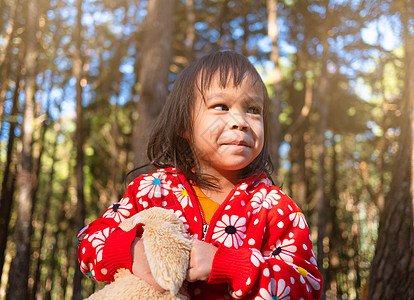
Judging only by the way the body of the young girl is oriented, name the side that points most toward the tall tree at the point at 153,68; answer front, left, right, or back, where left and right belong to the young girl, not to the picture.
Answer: back

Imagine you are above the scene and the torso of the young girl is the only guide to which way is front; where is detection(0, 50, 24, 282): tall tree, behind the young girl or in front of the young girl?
behind

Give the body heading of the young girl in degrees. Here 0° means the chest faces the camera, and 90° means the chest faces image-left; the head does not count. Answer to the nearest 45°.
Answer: approximately 0°

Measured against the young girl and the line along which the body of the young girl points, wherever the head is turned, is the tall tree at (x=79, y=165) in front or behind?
behind

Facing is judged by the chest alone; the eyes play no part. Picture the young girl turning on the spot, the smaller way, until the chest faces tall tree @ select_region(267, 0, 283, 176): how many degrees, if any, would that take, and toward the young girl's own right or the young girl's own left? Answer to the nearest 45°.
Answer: approximately 180°

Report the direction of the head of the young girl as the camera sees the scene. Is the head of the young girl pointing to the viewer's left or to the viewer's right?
to the viewer's right
